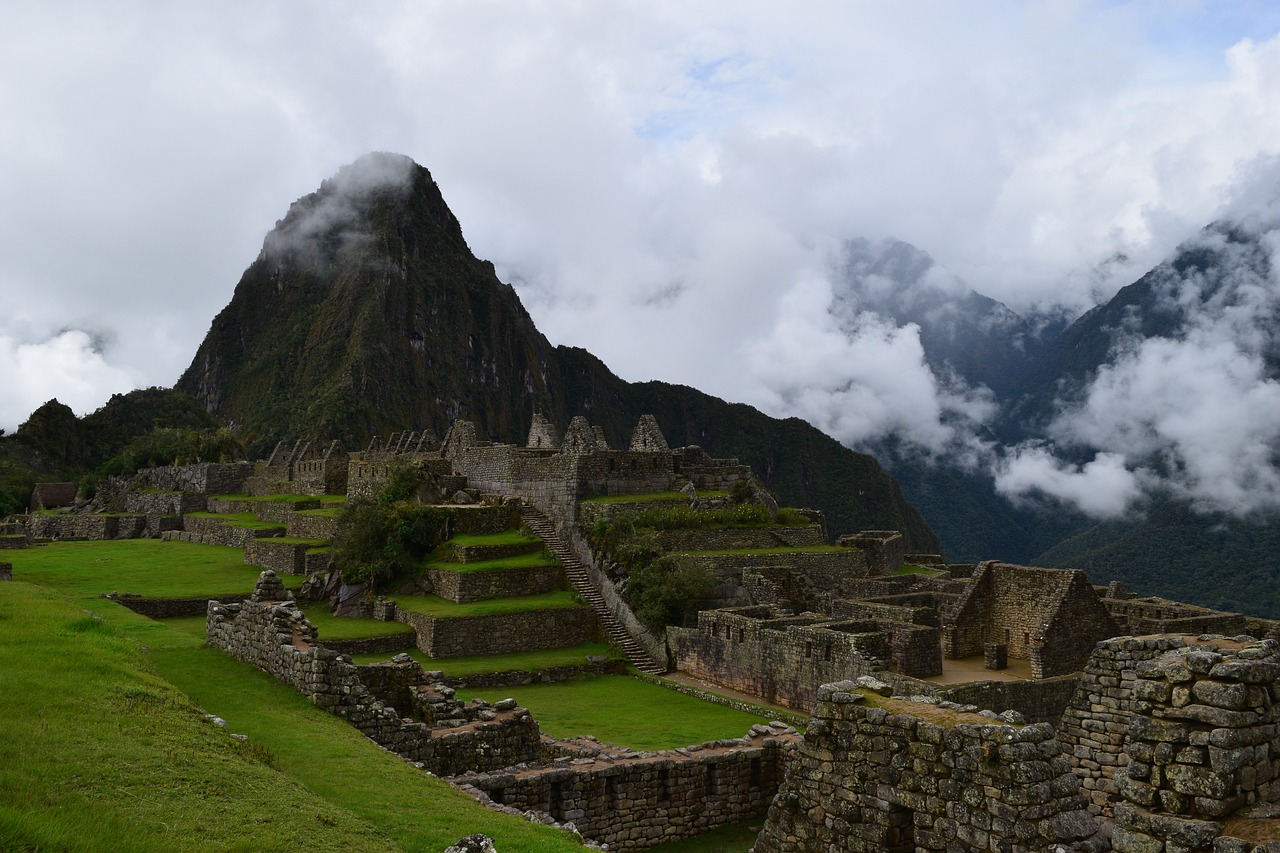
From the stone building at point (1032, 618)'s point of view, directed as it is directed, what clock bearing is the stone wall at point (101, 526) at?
The stone wall is roughly at 2 o'clock from the stone building.

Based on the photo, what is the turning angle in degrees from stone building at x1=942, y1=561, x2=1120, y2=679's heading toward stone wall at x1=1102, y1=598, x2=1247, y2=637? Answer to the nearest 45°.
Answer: approximately 135° to its left

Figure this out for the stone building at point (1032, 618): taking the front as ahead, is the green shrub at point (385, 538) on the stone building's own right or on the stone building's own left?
on the stone building's own right

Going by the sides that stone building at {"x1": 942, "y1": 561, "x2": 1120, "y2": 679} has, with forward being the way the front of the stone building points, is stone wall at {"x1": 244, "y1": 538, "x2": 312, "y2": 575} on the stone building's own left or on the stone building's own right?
on the stone building's own right

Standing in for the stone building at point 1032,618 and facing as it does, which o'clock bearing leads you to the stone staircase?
The stone staircase is roughly at 2 o'clock from the stone building.

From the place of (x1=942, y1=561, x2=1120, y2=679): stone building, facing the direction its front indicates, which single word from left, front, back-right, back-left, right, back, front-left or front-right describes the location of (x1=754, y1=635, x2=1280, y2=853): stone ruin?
front-left

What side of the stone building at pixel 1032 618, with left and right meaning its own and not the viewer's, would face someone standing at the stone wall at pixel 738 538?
right

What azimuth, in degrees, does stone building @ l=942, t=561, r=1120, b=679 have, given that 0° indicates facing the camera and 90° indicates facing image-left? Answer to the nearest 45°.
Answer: approximately 45°

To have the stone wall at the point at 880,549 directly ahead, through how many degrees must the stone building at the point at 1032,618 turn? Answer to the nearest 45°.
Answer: approximately 135° to its right

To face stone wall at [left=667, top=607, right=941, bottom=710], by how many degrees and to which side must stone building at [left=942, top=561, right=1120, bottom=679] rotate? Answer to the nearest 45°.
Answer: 0° — it already faces it

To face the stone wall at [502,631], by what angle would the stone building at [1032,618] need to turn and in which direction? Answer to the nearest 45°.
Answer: approximately 45° to its right
